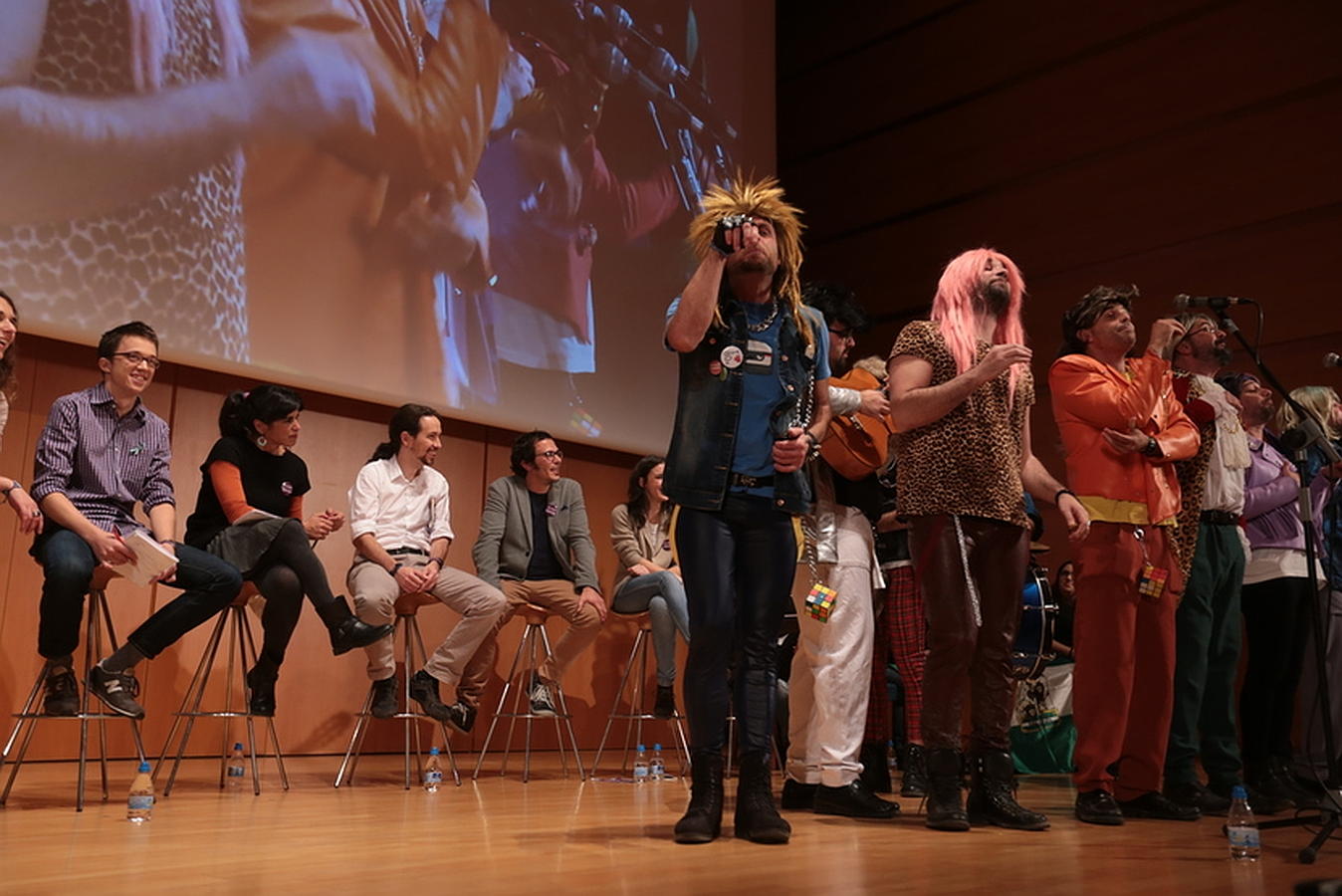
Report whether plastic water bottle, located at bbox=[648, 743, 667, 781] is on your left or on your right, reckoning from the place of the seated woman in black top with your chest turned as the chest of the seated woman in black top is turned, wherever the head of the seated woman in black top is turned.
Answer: on your left

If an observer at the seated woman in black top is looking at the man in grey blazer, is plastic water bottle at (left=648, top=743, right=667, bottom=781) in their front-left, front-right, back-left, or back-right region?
front-right

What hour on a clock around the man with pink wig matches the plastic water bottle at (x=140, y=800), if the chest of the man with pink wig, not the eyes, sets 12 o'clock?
The plastic water bottle is roughly at 4 o'clock from the man with pink wig.

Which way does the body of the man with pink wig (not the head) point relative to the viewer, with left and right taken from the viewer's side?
facing the viewer and to the right of the viewer

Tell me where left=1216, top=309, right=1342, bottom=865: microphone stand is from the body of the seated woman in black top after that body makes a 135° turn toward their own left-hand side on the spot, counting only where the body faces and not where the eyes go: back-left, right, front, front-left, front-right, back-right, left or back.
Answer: back-right

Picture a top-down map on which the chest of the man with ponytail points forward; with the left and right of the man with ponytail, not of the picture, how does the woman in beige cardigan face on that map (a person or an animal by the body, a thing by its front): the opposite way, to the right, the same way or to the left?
the same way

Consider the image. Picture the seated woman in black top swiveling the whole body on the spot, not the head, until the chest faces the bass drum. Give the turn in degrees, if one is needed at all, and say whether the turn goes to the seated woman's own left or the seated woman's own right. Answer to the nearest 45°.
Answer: approximately 45° to the seated woman's own left

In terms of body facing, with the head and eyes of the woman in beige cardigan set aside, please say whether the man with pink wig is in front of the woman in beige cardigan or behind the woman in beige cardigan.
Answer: in front

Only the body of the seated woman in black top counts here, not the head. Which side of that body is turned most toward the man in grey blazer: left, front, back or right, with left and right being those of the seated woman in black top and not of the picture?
left

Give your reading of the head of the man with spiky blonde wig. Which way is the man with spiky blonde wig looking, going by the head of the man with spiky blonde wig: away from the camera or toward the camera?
toward the camera

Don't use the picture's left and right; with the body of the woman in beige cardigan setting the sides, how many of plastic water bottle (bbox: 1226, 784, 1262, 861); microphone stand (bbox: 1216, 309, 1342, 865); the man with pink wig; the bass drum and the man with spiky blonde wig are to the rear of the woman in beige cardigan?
0

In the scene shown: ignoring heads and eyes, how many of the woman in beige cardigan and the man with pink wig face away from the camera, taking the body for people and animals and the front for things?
0

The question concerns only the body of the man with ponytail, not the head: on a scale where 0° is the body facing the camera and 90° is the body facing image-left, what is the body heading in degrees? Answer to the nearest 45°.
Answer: approximately 315°

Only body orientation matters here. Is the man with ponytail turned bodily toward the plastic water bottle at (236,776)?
no
